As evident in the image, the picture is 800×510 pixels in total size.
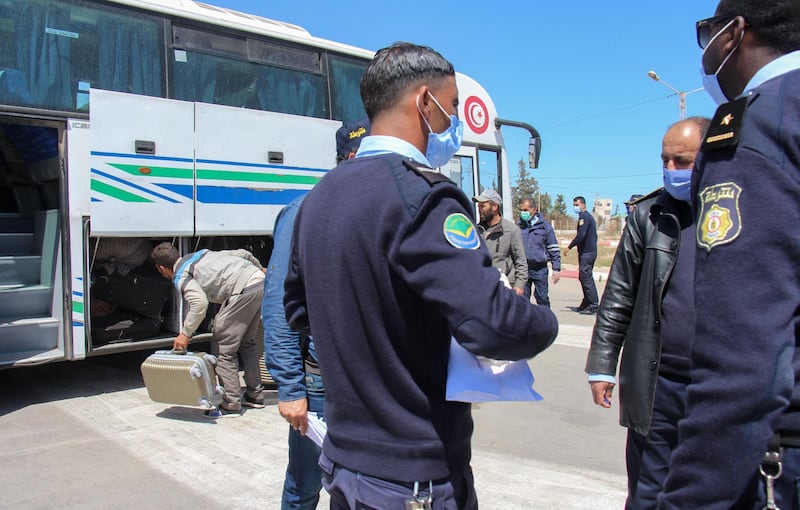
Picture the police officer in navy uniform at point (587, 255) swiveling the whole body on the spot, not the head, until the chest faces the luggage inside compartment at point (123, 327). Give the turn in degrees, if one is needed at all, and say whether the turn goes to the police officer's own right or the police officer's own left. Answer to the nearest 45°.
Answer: approximately 45° to the police officer's own left

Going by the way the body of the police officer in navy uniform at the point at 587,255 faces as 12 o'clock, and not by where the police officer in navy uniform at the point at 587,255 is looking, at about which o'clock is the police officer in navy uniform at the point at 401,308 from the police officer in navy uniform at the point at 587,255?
the police officer in navy uniform at the point at 401,308 is roughly at 9 o'clock from the police officer in navy uniform at the point at 587,255.

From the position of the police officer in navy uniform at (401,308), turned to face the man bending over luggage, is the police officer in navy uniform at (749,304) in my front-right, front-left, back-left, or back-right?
back-right

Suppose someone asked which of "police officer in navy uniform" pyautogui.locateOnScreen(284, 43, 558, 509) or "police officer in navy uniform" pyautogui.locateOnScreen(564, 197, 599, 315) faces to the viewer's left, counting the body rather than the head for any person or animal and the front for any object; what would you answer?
"police officer in navy uniform" pyautogui.locateOnScreen(564, 197, 599, 315)

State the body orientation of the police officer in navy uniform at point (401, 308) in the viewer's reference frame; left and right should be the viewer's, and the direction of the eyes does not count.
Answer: facing away from the viewer and to the right of the viewer

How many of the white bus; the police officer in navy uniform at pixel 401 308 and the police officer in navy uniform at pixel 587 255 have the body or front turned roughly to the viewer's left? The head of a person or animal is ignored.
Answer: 1

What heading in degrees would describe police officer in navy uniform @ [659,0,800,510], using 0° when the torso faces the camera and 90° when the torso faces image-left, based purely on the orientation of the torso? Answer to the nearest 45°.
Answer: approximately 135°

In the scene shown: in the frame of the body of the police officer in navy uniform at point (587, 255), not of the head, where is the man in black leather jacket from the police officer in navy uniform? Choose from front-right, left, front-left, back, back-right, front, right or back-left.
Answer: left

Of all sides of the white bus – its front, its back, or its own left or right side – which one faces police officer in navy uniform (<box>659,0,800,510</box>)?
right

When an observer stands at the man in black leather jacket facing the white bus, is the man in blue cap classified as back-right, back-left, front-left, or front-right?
front-left

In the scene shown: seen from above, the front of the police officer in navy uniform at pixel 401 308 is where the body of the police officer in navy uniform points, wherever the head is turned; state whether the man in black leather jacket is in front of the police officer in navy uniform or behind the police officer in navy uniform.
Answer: in front

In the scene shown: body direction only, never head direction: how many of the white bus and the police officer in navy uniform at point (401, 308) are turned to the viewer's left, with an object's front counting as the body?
0

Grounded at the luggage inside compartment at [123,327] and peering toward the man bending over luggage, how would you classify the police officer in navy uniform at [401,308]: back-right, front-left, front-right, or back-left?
front-right

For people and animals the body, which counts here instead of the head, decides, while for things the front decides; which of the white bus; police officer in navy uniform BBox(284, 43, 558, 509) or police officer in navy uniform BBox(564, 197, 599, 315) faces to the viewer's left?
police officer in navy uniform BBox(564, 197, 599, 315)

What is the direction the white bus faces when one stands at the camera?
facing away from the viewer and to the right of the viewer

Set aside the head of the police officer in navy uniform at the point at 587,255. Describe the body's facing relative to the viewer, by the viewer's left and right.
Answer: facing to the left of the viewer

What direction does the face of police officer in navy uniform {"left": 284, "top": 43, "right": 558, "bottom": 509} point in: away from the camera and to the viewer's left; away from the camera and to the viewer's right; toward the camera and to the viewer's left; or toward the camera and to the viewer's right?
away from the camera and to the viewer's right
